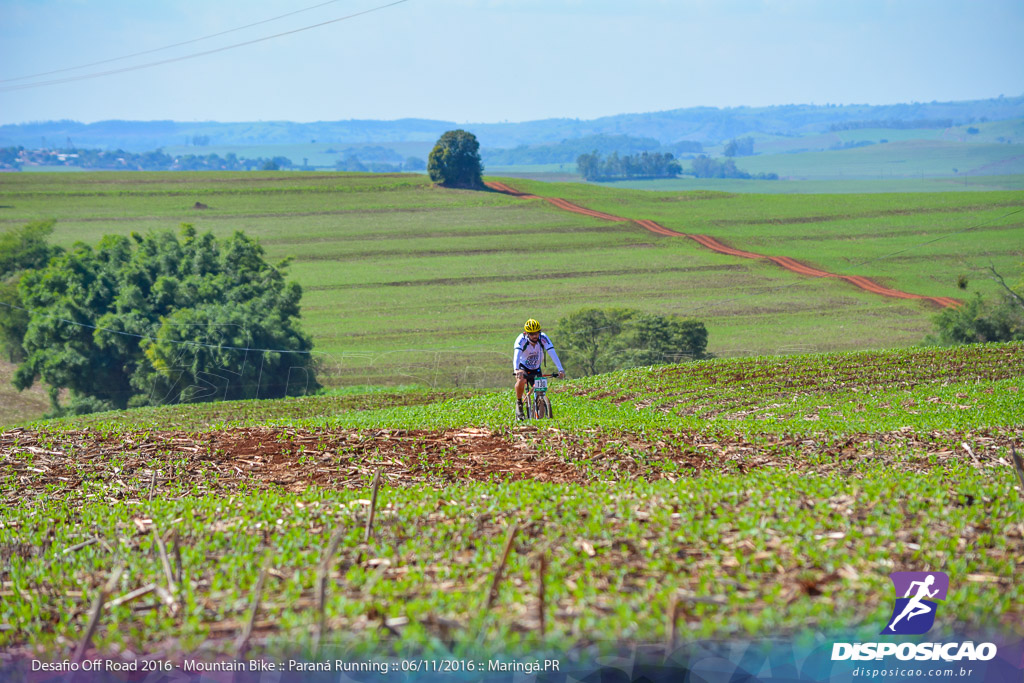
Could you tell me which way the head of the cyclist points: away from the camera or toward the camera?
toward the camera

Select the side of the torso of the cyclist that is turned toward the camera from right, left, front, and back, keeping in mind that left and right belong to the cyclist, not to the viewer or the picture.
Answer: front

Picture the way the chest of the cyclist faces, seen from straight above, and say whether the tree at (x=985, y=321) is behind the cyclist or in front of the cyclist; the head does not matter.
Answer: behind
